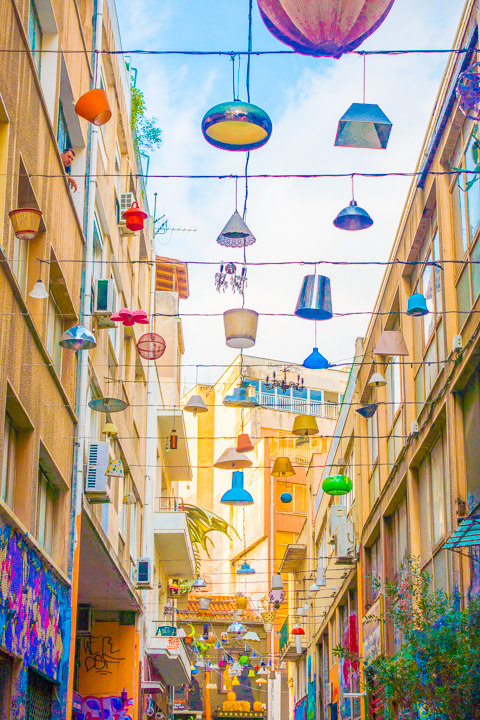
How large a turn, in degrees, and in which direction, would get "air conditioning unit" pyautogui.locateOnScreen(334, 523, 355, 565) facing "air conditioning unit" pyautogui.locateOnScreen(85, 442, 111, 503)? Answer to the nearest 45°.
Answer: approximately 90° to its left

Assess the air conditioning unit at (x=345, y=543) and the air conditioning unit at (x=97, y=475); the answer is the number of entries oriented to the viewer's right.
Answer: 1

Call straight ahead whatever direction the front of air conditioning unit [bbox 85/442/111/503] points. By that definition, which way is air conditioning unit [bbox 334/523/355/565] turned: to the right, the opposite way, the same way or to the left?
the opposite way

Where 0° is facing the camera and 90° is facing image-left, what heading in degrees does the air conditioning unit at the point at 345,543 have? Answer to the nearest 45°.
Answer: approximately 90°

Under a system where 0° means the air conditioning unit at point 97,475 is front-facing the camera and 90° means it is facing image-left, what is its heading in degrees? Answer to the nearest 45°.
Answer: approximately 270°

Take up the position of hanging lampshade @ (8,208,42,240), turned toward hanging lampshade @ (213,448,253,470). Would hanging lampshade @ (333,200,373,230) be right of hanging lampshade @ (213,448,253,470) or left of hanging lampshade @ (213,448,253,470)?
right

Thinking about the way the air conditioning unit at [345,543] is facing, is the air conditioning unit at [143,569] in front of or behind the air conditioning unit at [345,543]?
in front

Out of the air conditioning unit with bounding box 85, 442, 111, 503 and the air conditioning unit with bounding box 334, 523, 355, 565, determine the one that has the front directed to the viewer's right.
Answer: the air conditioning unit with bounding box 85, 442, 111, 503
